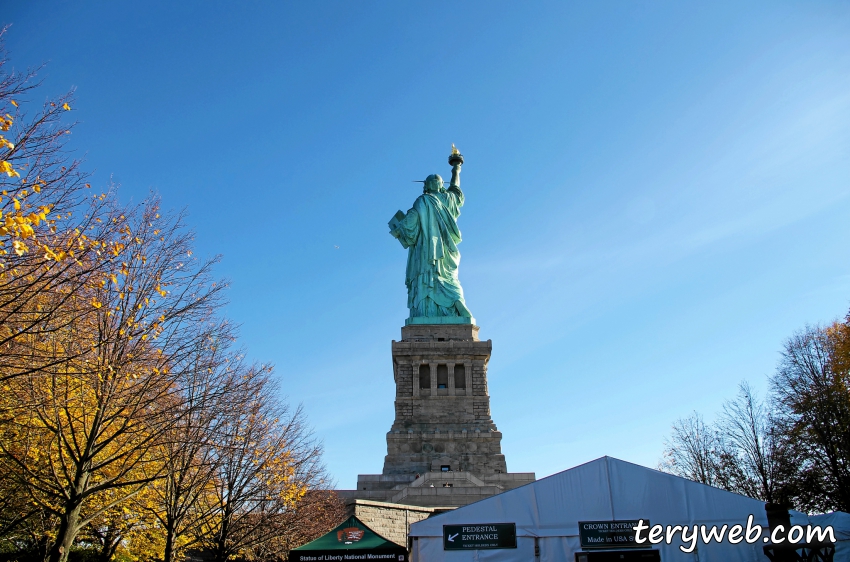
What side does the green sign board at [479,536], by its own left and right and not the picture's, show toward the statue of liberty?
back

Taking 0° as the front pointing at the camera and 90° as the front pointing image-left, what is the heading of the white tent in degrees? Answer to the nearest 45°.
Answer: approximately 0°

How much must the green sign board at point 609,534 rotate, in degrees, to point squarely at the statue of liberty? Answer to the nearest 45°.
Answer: approximately 180°

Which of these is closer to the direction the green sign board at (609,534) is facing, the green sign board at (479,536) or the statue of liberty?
the green sign board

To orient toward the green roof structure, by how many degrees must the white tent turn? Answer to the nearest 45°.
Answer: approximately 45° to its right

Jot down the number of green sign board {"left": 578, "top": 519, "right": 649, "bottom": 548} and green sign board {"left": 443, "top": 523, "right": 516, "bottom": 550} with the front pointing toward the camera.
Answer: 2

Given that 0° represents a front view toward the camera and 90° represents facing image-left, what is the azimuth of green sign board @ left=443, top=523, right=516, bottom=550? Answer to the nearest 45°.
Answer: approximately 0°

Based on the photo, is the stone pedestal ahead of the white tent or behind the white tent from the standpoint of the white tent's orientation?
behind

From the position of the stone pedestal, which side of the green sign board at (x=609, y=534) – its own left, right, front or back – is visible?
back

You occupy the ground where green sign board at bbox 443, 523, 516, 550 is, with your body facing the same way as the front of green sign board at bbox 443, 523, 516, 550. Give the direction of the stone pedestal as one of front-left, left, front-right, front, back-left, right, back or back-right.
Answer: back

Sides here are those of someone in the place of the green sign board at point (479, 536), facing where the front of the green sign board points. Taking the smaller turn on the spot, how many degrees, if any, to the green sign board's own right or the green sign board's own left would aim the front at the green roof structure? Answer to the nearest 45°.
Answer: approximately 45° to the green sign board's own right
